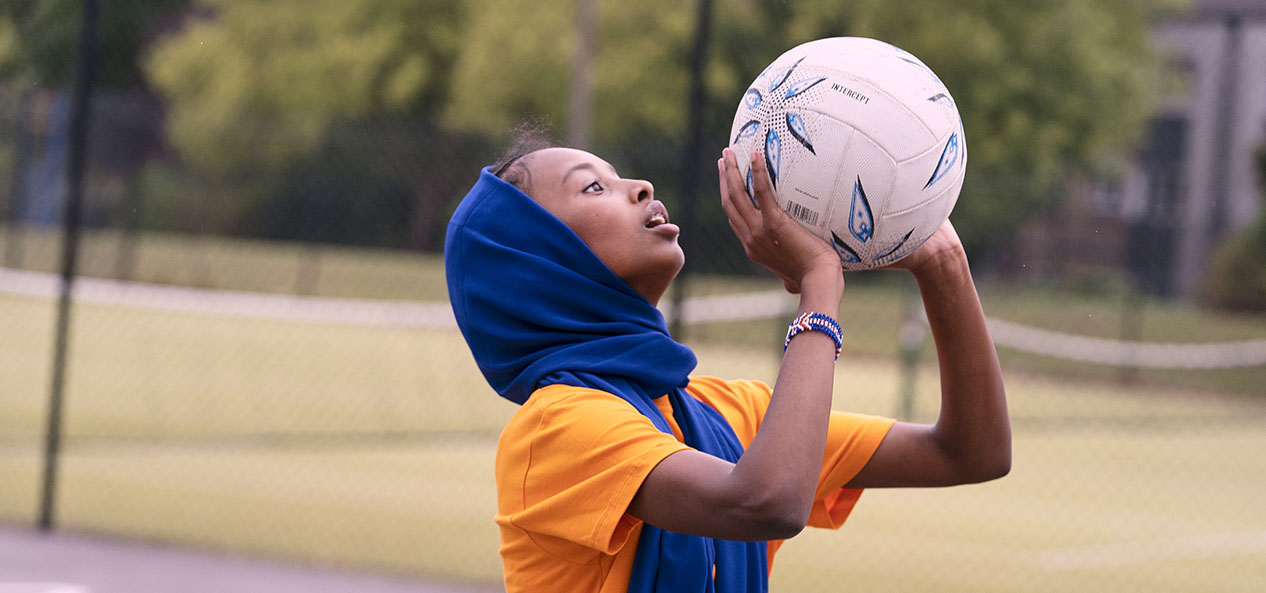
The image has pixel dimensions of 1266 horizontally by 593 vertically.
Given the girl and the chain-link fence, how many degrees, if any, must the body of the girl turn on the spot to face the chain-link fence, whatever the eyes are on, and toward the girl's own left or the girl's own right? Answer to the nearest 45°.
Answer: approximately 135° to the girl's own left

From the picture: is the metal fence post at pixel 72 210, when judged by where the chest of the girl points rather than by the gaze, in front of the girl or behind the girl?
behind

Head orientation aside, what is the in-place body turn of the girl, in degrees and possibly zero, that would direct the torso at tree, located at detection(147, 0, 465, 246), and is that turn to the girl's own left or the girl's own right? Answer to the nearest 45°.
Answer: approximately 135° to the girl's own left

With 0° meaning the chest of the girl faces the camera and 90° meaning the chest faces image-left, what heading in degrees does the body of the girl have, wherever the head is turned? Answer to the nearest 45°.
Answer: approximately 315°

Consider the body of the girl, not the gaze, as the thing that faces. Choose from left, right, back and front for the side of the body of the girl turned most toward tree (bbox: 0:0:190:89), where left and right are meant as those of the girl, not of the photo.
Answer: back

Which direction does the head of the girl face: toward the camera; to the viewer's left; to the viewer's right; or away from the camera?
to the viewer's right

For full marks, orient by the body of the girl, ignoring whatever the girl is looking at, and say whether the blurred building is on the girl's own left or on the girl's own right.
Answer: on the girl's own left
